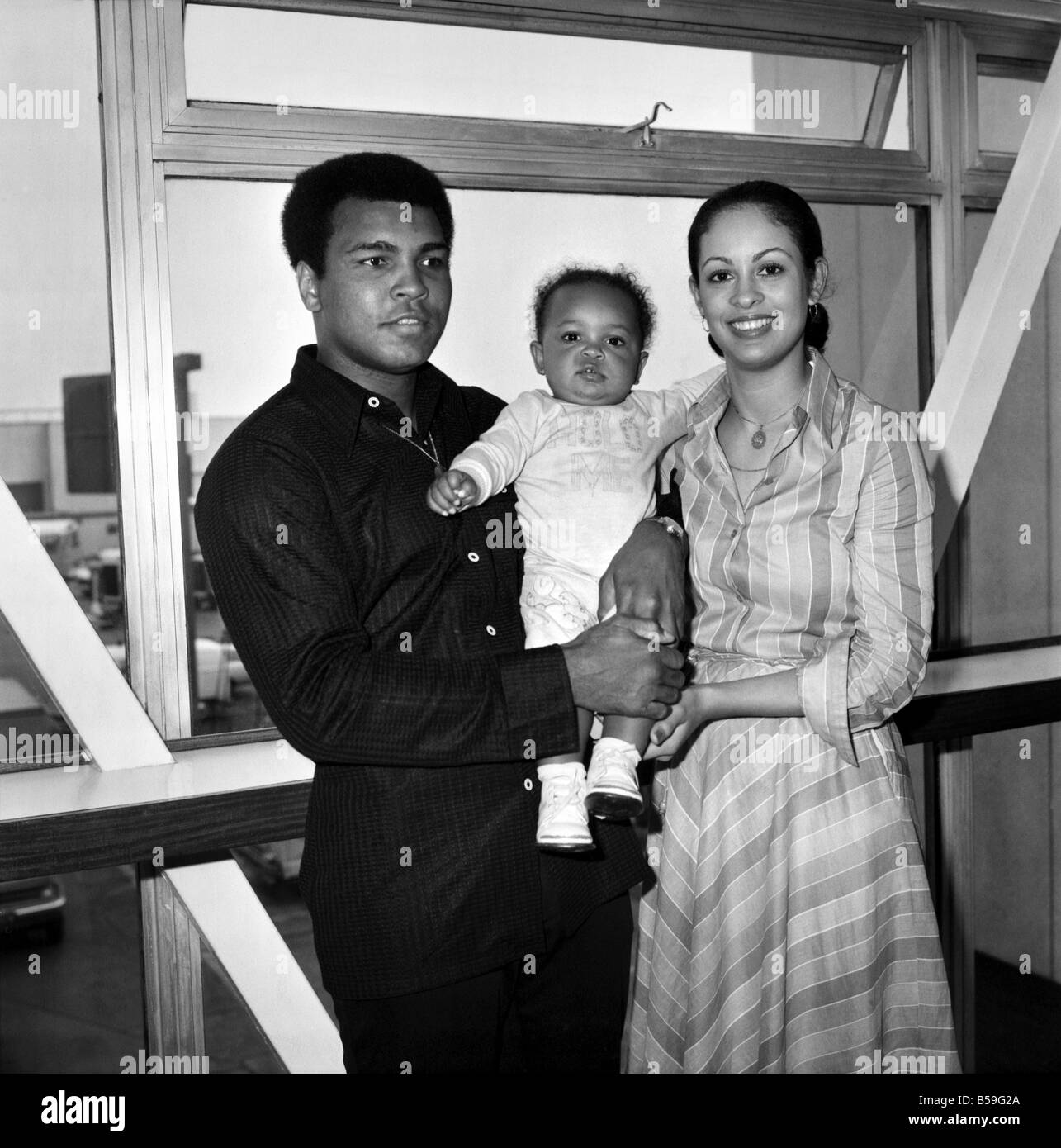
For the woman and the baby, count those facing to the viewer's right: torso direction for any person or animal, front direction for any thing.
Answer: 0

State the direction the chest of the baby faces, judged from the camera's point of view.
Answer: toward the camera

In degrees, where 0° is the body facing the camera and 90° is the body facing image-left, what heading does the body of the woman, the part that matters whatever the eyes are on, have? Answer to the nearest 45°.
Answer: approximately 45°

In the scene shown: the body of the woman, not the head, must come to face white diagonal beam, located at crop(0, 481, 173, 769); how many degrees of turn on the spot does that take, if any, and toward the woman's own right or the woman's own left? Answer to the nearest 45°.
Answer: approximately 45° to the woman's own right

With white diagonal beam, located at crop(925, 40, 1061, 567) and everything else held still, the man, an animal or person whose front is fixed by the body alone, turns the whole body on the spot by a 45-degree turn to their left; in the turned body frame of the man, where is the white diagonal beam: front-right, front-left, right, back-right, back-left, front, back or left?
front-left

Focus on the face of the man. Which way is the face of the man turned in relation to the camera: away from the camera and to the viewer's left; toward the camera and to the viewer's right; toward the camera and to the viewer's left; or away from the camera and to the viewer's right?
toward the camera and to the viewer's right

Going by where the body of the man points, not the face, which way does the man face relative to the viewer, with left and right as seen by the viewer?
facing the viewer and to the right of the viewer

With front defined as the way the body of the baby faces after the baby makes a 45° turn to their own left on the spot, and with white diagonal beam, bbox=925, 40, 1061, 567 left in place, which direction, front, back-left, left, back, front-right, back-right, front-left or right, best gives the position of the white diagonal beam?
left

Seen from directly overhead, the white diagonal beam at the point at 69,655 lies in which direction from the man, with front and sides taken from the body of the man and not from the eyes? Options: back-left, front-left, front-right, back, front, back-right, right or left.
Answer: back
